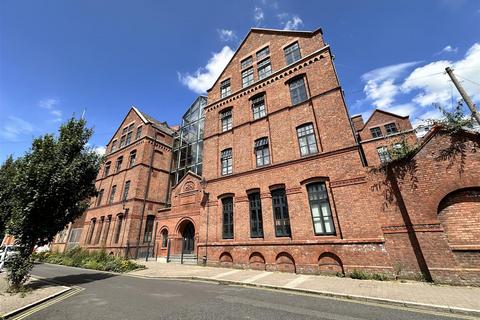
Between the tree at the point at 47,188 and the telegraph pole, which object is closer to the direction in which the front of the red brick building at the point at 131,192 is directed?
the tree

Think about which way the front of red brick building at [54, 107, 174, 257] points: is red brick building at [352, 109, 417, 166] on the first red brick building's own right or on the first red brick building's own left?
on the first red brick building's own left

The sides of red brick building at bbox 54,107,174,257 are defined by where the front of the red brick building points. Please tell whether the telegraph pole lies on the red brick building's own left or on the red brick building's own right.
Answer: on the red brick building's own left

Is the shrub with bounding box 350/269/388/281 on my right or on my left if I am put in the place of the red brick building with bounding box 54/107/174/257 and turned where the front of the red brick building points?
on my left

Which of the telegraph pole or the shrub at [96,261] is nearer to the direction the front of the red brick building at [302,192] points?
the shrub

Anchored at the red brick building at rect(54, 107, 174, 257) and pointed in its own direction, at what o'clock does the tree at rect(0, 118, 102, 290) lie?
The tree is roughly at 11 o'clock from the red brick building.

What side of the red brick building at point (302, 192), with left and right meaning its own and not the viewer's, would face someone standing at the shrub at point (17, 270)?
front

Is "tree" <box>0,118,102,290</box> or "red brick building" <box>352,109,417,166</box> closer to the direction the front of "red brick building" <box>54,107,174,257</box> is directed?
the tree

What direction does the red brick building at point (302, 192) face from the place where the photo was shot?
facing the viewer and to the left of the viewer
